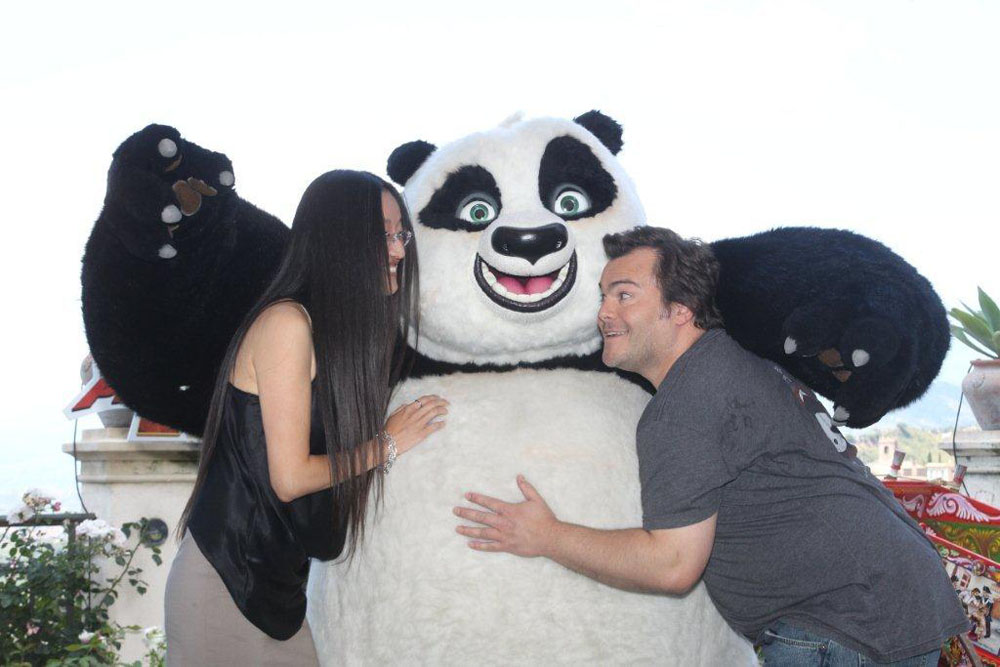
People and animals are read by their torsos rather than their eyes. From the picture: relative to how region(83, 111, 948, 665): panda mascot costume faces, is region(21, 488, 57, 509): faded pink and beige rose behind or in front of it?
behind

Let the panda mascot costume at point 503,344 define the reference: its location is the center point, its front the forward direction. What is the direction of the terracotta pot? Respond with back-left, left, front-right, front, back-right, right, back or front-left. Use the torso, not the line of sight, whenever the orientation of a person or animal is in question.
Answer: back-left

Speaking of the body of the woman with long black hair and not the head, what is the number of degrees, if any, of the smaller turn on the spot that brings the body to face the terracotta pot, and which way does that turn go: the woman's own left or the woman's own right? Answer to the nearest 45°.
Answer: approximately 45° to the woman's own left

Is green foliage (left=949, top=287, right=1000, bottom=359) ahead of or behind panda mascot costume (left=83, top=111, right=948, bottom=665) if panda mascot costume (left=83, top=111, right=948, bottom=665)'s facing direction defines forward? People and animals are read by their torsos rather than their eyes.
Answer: behind

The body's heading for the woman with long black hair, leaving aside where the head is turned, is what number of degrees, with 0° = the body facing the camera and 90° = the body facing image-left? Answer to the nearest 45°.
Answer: approximately 270°

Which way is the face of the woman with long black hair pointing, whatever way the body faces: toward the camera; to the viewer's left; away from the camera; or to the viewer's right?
to the viewer's right

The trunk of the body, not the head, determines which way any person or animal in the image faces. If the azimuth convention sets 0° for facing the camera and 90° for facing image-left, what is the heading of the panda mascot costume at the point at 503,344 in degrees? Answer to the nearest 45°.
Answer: approximately 0°

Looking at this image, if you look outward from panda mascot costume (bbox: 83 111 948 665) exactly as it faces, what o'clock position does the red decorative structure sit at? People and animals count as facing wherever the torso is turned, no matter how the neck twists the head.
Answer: The red decorative structure is roughly at 8 o'clock from the panda mascot costume.

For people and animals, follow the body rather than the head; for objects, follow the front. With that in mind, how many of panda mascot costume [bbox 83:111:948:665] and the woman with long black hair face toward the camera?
1

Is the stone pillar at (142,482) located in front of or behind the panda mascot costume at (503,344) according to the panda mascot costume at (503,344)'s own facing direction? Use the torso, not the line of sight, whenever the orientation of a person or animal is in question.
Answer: behind

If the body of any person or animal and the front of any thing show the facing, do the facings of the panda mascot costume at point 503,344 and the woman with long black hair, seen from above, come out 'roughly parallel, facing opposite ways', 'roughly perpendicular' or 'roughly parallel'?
roughly perpendicular
